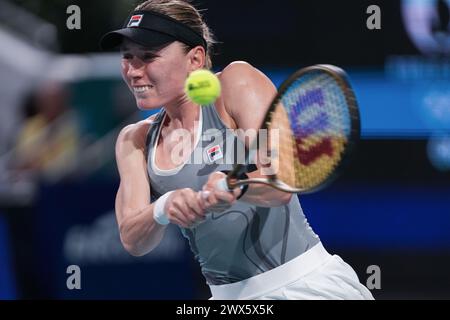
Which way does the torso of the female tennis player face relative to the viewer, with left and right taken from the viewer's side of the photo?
facing the viewer and to the left of the viewer

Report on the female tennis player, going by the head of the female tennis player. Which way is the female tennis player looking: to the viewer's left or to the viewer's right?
to the viewer's left
